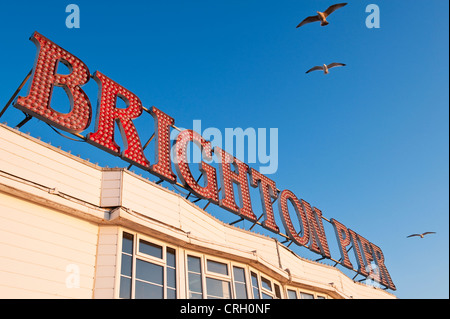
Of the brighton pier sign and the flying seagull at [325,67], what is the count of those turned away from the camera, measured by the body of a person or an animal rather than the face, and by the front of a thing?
0

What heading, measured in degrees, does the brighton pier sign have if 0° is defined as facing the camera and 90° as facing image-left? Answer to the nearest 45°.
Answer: approximately 315°

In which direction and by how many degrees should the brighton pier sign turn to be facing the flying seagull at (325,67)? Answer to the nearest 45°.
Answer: approximately 45° to its left

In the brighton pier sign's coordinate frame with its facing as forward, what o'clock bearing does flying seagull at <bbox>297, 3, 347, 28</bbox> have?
The flying seagull is roughly at 11 o'clock from the brighton pier sign.
